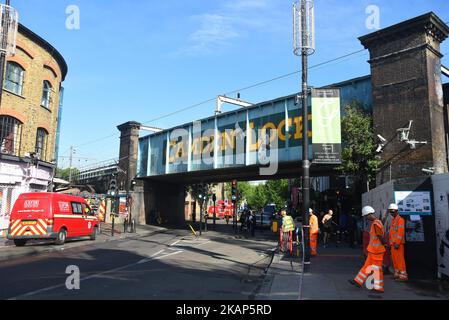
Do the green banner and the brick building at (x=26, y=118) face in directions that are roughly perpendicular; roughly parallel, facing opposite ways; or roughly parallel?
roughly perpendicular

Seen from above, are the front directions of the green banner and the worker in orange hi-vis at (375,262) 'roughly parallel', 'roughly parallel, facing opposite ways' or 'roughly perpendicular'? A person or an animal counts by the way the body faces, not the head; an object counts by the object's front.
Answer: roughly perpendicular

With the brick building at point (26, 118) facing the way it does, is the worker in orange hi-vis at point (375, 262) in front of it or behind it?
in front

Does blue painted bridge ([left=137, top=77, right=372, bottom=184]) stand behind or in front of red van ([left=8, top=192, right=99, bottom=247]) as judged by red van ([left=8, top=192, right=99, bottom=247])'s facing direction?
in front

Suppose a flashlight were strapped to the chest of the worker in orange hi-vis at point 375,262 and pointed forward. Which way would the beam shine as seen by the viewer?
to the viewer's left

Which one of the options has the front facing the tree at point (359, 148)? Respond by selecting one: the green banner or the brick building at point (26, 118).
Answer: the brick building

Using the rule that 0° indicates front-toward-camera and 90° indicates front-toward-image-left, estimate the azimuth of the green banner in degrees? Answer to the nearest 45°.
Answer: approximately 0°

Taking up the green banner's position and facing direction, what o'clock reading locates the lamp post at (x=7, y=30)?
The lamp post is roughly at 3 o'clock from the green banner.

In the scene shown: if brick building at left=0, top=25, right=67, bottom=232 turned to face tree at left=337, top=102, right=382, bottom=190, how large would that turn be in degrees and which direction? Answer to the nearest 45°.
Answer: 0° — it already faces it

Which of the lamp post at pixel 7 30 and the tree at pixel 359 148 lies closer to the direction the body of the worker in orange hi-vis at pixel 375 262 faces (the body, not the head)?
the lamp post
